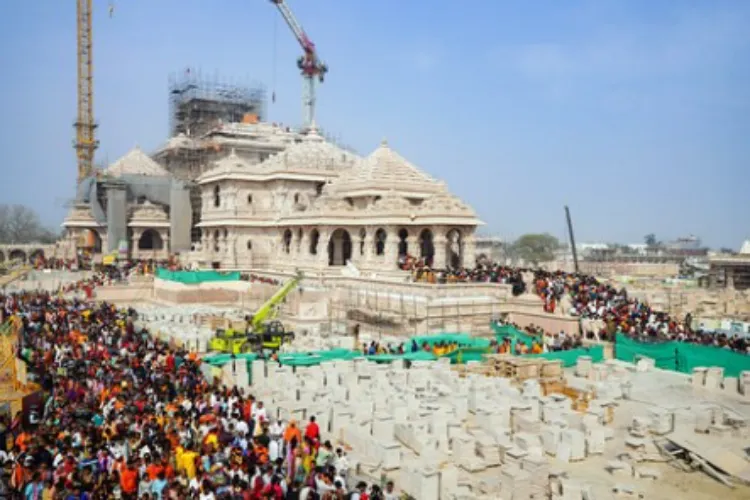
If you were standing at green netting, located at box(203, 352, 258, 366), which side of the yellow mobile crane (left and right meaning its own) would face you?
right

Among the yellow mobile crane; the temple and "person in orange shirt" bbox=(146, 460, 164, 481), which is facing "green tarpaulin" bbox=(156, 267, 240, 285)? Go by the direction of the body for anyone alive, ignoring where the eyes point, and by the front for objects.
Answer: the person in orange shirt

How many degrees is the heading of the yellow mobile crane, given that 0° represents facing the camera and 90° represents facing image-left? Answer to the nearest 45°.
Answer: approximately 270°

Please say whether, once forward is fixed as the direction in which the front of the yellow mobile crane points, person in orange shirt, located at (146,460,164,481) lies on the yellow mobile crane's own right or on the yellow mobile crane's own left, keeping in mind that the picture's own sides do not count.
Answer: on the yellow mobile crane's own right

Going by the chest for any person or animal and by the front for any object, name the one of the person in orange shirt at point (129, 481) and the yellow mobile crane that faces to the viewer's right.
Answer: the yellow mobile crane

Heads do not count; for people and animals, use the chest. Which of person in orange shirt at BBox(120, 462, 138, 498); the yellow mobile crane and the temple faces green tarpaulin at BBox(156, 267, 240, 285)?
the person in orange shirt

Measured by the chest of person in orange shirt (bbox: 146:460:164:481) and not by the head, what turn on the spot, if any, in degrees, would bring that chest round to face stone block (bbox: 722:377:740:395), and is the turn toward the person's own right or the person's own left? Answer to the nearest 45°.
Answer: approximately 90° to the person's own right

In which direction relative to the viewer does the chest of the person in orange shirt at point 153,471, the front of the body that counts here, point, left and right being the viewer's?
facing away from the viewer

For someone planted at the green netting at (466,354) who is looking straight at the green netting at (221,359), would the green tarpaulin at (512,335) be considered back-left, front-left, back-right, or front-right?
back-right

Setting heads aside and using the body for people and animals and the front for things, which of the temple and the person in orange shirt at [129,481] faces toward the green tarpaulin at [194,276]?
the person in orange shirt

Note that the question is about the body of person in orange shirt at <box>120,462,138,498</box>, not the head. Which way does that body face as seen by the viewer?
away from the camera
